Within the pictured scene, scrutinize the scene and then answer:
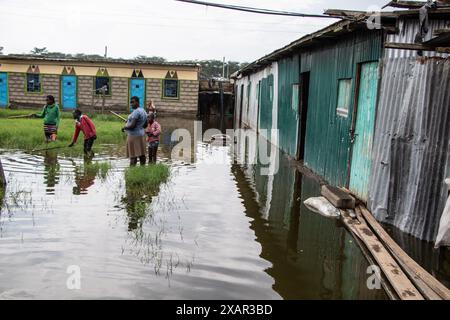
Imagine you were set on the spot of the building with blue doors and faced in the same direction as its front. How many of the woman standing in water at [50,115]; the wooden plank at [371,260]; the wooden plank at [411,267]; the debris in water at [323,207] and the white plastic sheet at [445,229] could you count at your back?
0

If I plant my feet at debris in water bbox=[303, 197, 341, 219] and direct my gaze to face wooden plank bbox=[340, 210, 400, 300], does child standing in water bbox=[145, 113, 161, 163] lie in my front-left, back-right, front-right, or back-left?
back-right

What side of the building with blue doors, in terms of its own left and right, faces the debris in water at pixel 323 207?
front

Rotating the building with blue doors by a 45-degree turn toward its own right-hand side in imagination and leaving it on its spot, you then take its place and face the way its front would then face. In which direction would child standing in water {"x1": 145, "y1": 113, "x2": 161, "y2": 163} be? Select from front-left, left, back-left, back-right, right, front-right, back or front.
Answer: front-left

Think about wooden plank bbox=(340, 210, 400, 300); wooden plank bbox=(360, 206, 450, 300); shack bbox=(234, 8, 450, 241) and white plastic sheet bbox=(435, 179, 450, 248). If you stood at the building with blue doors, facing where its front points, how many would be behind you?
0

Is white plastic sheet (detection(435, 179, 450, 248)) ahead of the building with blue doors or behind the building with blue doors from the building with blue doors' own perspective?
ahead

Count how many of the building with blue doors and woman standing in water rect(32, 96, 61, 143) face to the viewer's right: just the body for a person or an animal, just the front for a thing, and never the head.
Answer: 0

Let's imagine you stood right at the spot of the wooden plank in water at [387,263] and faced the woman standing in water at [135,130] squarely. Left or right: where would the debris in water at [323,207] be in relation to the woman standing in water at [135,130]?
right

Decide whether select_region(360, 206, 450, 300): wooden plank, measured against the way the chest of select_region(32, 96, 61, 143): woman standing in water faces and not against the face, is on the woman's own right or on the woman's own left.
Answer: on the woman's own left

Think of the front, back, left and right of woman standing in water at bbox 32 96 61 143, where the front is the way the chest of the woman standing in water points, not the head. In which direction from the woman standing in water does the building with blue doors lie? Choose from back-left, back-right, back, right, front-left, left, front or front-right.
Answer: back-right

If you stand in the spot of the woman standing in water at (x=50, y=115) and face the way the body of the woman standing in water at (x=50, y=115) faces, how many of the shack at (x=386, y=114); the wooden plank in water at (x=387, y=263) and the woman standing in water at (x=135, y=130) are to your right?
0

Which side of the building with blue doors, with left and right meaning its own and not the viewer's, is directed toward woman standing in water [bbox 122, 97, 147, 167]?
front

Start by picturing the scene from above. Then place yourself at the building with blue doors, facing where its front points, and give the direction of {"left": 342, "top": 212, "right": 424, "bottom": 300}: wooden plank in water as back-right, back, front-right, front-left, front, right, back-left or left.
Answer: front

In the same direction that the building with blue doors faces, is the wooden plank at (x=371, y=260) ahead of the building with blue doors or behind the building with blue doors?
ahead

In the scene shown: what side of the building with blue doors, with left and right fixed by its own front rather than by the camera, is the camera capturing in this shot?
front
